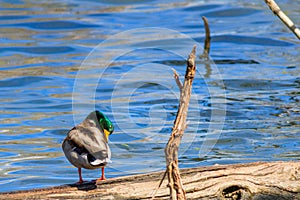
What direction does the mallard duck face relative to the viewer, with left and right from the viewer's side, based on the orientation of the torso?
facing away from the viewer and to the left of the viewer
